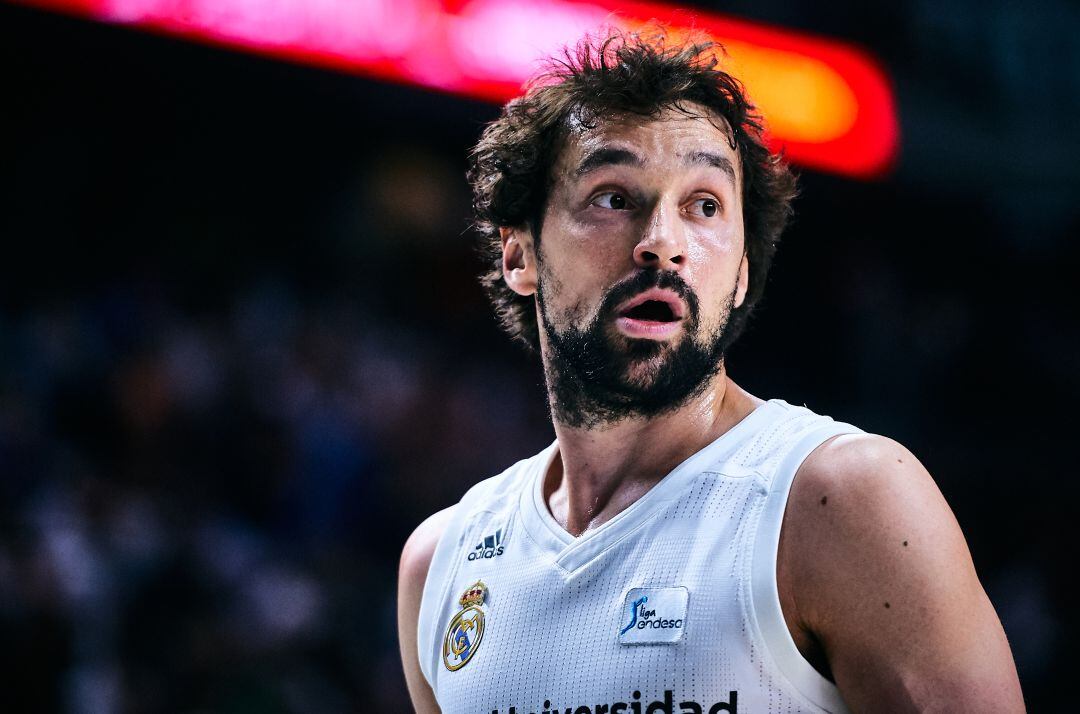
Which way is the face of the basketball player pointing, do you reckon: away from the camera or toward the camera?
toward the camera

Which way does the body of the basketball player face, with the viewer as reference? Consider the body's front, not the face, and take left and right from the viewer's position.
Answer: facing the viewer and to the left of the viewer
